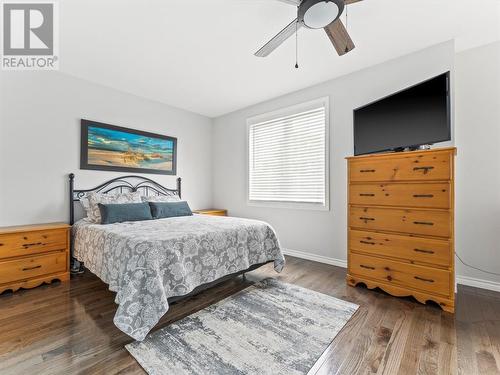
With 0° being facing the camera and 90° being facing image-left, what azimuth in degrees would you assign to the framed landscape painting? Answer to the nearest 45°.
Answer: approximately 315°

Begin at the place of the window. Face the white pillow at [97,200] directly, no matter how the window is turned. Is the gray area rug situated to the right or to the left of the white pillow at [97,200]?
left

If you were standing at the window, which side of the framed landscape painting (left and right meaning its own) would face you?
front

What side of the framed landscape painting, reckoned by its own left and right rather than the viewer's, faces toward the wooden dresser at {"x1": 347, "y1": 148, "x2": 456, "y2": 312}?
front

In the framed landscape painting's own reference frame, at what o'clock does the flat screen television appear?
The flat screen television is roughly at 12 o'clock from the framed landscape painting.

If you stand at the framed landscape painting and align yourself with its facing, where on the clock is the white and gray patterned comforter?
The white and gray patterned comforter is roughly at 1 o'clock from the framed landscape painting.

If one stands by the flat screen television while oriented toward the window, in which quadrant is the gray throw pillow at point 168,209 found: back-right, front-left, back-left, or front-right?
front-left

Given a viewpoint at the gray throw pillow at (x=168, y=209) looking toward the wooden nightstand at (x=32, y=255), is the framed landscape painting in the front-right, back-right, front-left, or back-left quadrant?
front-right

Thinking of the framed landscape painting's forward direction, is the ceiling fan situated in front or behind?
in front
